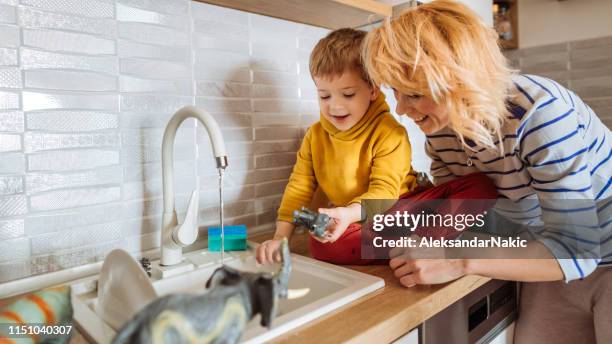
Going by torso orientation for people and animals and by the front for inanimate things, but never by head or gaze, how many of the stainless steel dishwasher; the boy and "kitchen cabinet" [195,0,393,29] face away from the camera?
0

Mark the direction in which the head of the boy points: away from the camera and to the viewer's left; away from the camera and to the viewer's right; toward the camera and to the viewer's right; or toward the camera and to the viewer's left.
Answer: toward the camera and to the viewer's left

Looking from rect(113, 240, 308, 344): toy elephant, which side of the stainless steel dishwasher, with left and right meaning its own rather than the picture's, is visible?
right

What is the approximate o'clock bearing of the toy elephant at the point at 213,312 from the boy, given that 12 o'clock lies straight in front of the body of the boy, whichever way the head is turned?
The toy elephant is roughly at 11 o'clock from the boy.

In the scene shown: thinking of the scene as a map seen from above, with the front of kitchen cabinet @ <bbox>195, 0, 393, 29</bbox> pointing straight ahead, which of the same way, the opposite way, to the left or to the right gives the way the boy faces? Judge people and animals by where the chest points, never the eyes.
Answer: to the right

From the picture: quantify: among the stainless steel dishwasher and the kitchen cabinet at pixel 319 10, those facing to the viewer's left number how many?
0

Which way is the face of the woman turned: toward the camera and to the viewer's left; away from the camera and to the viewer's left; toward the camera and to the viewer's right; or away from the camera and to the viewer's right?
toward the camera and to the viewer's left
